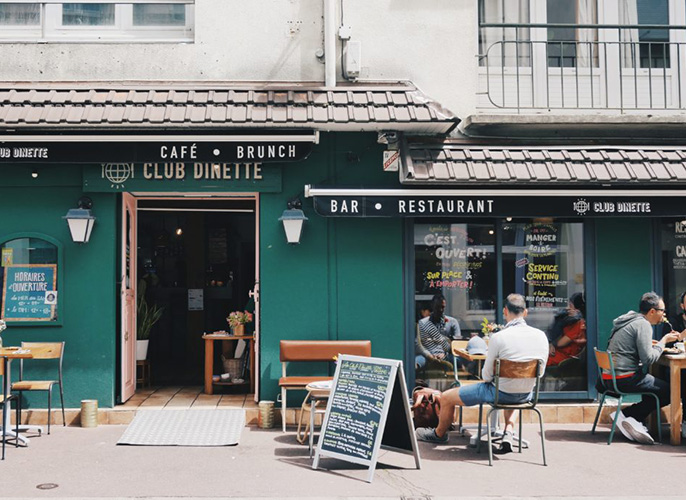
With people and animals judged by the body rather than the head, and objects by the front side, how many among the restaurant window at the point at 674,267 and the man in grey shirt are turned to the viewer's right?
1

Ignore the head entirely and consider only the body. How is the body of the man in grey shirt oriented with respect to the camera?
to the viewer's right

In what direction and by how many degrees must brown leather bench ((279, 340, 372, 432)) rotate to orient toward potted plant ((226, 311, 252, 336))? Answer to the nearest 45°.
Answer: approximately 135° to its right

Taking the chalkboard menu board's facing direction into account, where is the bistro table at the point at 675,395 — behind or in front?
behind

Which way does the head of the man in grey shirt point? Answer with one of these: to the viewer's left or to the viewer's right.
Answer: to the viewer's right

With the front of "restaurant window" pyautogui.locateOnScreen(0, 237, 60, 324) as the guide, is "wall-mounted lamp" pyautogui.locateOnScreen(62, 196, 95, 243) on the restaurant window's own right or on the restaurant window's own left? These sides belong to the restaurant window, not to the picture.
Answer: on the restaurant window's own left
